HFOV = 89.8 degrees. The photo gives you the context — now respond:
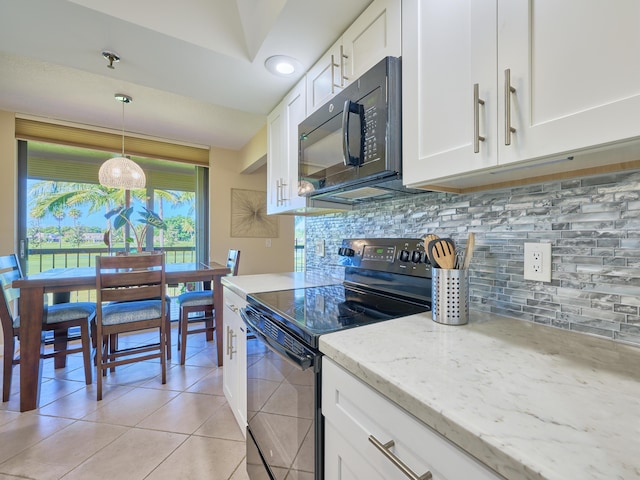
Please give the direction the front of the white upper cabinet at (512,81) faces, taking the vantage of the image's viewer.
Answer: facing the viewer and to the left of the viewer

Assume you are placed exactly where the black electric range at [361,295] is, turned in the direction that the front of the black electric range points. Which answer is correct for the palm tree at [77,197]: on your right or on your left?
on your right

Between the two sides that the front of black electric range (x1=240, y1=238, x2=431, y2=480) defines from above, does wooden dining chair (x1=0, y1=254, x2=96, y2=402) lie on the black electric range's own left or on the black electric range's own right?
on the black electric range's own right

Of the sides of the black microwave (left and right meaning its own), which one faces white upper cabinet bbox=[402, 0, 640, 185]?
left

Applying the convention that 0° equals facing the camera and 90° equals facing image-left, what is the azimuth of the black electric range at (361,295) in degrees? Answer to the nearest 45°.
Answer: approximately 45°

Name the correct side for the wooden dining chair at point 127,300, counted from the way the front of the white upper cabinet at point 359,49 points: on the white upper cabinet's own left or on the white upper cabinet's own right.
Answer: on the white upper cabinet's own right

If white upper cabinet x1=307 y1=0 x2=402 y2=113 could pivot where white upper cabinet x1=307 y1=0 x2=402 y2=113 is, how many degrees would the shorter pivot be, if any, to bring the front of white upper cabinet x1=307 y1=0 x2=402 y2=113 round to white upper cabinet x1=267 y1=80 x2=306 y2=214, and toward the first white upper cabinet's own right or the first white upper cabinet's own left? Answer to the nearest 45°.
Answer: approximately 90° to the first white upper cabinet's own right

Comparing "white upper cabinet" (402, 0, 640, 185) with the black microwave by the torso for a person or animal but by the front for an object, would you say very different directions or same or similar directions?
same or similar directions

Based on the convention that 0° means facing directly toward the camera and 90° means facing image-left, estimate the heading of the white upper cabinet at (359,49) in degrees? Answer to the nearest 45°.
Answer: approximately 45°

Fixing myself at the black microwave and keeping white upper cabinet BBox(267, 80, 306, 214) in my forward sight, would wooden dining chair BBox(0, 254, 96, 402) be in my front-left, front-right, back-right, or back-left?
front-left

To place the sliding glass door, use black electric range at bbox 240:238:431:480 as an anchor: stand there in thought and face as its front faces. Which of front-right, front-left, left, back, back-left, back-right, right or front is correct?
right

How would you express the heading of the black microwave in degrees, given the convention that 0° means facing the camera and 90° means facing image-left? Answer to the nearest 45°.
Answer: approximately 45°

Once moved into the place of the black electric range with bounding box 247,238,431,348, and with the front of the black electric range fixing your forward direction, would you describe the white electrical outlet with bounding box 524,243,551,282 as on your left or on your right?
on your left

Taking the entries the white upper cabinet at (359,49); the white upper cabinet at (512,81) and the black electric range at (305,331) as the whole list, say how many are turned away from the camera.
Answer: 0
